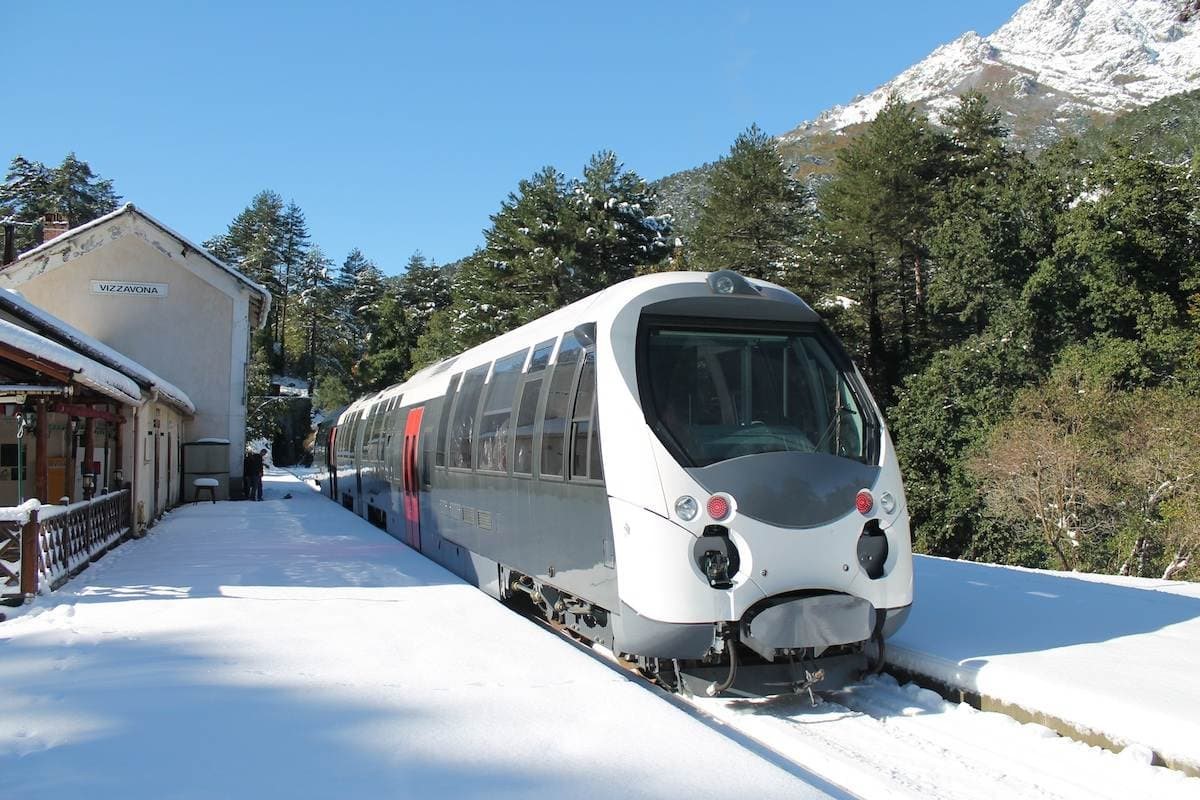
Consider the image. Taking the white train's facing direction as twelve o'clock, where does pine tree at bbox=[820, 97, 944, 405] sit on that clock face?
The pine tree is roughly at 8 o'clock from the white train.

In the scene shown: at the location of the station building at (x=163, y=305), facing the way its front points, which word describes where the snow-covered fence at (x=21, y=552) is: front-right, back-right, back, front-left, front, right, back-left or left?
right

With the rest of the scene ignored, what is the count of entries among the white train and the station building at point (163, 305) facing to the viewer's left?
0

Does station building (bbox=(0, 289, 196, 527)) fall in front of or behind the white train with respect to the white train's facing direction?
behind

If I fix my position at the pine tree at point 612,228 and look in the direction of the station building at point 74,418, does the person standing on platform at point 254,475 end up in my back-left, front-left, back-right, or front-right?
front-right

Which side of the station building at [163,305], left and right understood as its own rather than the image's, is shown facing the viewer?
right

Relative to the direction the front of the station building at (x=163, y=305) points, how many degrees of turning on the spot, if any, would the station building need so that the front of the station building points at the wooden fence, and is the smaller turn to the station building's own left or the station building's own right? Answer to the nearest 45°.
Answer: approximately 90° to the station building's own right

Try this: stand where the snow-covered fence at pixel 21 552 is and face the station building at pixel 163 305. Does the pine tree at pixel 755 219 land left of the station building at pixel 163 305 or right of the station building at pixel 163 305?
right

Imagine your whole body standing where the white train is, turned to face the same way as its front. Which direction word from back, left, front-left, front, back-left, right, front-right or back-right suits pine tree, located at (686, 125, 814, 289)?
back-left

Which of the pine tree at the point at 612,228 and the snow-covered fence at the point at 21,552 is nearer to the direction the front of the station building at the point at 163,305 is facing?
the pine tree

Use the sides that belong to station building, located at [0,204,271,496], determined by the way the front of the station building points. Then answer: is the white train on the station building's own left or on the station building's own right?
on the station building's own right

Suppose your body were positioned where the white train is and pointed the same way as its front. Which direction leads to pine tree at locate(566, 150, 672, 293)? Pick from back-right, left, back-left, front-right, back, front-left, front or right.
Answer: back-left

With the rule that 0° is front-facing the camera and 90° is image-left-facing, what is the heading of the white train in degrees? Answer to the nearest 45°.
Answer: approximately 315°

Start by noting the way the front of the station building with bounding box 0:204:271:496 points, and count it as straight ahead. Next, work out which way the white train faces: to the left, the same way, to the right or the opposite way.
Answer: to the right

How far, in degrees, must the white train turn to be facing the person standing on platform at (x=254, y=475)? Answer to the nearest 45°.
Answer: approximately 180°
